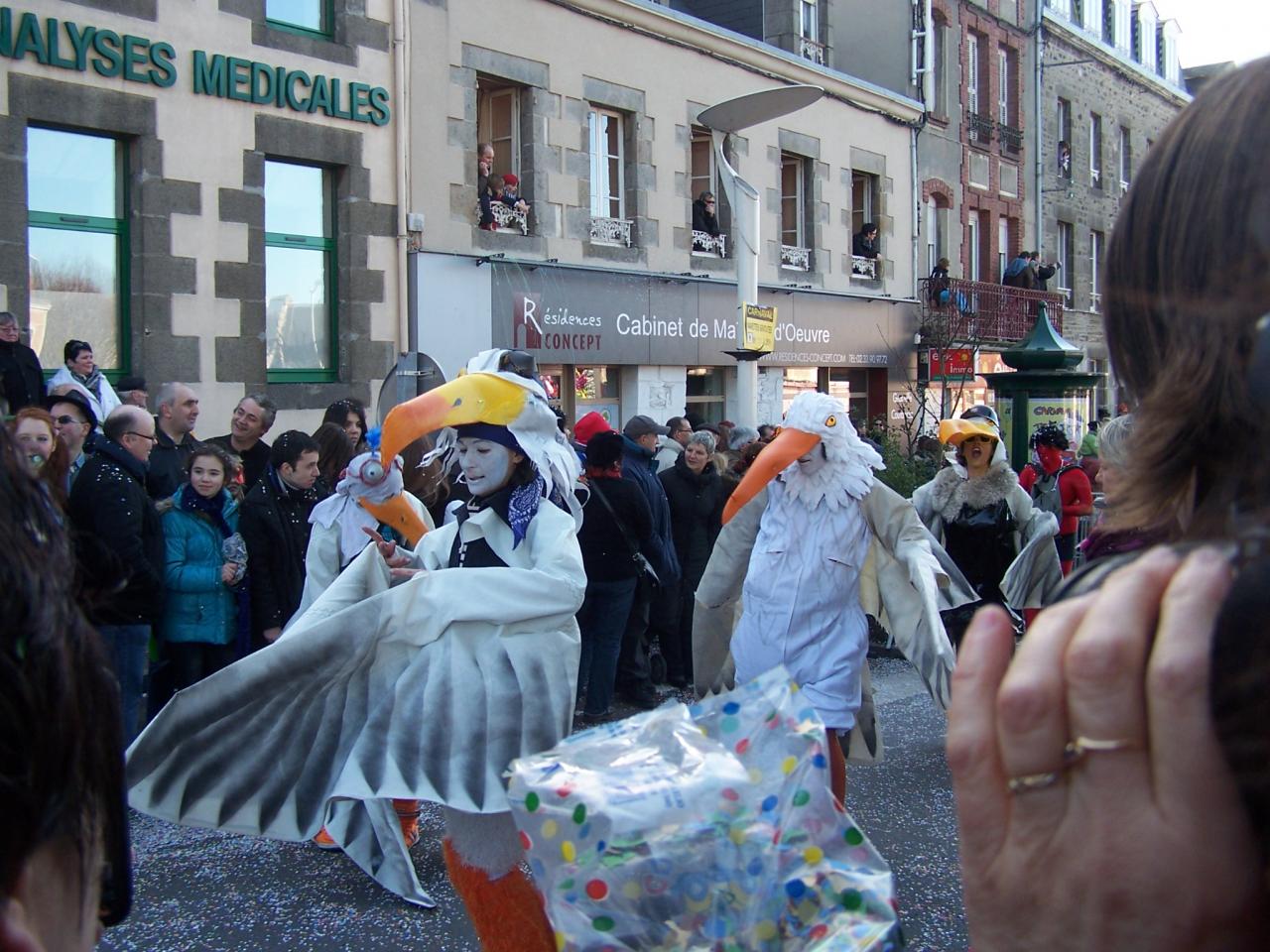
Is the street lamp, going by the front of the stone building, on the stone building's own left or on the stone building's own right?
on the stone building's own right

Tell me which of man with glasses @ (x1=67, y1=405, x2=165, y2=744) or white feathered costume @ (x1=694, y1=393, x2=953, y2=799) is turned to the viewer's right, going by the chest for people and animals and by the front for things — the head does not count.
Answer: the man with glasses

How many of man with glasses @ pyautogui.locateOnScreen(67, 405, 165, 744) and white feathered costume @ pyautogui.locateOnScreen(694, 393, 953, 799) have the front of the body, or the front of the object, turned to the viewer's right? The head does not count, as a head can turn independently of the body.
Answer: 1

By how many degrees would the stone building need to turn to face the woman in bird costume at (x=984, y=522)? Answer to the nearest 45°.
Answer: approximately 45° to its right

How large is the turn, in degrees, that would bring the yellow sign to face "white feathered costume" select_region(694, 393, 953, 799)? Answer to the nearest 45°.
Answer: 0° — it already faces it

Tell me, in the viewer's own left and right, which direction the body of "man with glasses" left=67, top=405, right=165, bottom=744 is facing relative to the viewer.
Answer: facing to the right of the viewer

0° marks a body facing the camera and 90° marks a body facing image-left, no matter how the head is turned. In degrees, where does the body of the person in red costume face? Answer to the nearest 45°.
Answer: approximately 45°

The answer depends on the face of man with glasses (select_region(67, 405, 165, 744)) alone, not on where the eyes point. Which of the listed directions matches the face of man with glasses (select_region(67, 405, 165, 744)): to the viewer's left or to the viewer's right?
to the viewer's right

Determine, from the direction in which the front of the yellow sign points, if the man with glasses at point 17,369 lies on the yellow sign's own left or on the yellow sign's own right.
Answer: on the yellow sign's own right
